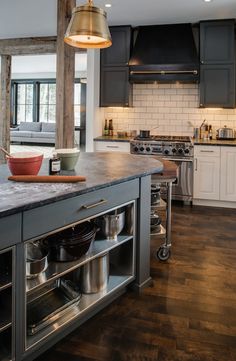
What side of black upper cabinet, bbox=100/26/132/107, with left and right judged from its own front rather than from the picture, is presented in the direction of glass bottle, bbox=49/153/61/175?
front

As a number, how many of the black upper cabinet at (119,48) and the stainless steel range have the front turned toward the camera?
2

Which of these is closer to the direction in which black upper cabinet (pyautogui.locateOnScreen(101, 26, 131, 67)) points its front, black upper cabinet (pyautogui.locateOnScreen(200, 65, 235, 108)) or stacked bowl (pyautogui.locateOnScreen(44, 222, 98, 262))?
the stacked bowl

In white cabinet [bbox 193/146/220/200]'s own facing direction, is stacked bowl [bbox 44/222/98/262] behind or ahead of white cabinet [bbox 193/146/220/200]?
ahead

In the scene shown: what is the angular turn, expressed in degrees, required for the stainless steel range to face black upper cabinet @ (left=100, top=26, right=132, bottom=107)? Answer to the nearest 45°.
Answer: approximately 135° to its right

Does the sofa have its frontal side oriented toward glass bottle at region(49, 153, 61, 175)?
yes

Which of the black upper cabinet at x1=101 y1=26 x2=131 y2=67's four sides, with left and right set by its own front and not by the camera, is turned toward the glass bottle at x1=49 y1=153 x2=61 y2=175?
front

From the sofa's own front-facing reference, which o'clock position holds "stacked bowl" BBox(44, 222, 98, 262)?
The stacked bowl is roughly at 12 o'clock from the sofa.
